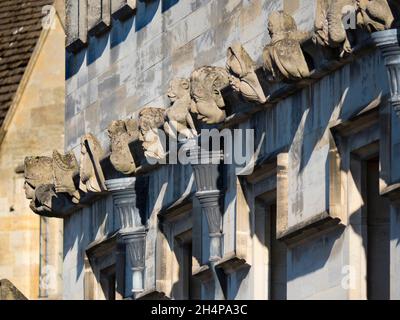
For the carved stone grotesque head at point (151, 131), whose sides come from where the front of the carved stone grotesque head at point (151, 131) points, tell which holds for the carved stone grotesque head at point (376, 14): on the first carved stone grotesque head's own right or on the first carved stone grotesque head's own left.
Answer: on the first carved stone grotesque head's own left

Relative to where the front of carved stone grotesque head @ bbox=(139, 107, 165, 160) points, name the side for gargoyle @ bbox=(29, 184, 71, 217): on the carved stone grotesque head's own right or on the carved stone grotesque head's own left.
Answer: on the carved stone grotesque head's own right

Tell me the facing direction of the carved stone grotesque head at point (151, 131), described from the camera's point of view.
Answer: facing the viewer and to the left of the viewer

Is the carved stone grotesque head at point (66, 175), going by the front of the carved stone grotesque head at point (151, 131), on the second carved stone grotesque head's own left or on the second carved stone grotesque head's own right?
on the second carved stone grotesque head's own right
